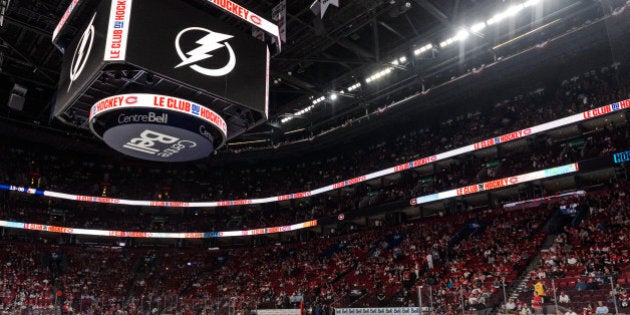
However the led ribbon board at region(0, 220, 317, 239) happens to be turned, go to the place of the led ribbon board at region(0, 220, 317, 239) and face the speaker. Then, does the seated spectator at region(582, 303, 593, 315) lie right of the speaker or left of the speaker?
left

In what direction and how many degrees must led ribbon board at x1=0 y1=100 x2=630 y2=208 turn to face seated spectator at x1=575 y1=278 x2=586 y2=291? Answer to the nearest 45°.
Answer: approximately 45° to its left

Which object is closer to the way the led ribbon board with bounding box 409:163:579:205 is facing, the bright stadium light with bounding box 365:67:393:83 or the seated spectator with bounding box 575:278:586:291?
the bright stadium light

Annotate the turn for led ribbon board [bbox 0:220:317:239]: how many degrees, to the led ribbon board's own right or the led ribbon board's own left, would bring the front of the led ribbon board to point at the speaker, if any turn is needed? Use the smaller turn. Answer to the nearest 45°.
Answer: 0° — it already faces it

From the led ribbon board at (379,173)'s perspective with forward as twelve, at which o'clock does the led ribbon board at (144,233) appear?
the led ribbon board at (144,233) is roughly at 2 o'clock from the led ribbon board at (379,173).
